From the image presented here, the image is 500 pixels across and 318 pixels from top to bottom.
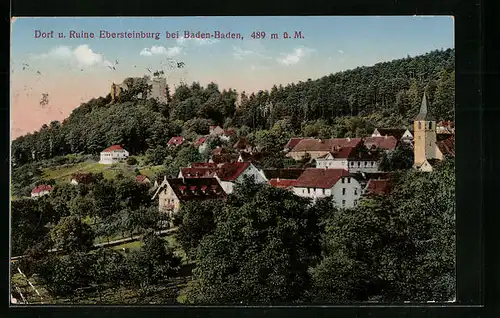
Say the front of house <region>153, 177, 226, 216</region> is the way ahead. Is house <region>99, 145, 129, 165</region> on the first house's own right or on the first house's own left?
on the first house's own right

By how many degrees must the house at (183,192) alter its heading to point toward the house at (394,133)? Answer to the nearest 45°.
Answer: approximately 135° to its left

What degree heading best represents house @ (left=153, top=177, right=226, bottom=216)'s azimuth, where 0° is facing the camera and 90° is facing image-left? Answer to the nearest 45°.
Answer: approximately 45°

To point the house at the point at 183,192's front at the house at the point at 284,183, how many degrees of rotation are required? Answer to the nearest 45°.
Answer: approximately 135° to its left

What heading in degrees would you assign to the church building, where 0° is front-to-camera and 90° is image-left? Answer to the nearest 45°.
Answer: approximately 45°
